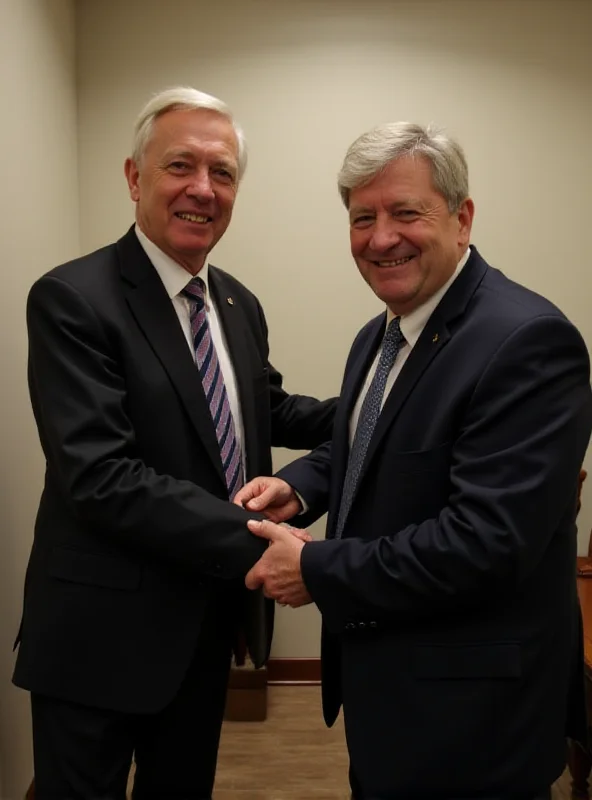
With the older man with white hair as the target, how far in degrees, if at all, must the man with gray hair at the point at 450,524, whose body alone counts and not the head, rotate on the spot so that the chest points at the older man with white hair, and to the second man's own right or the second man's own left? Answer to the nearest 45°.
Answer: approximately 45° to the second man's own right

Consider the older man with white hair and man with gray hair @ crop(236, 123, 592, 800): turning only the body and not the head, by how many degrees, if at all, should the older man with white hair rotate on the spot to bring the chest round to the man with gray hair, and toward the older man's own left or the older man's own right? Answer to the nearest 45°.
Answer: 0° — they already face them

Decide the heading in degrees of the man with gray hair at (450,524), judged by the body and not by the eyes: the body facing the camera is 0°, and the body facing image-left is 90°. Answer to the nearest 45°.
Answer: approximately 45°

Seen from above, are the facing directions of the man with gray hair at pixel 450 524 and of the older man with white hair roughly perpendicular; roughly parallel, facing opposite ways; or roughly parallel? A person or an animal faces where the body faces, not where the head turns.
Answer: roughly perpendicular

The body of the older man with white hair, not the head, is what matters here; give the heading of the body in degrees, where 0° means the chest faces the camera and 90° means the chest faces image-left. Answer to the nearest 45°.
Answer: approximately 315°
